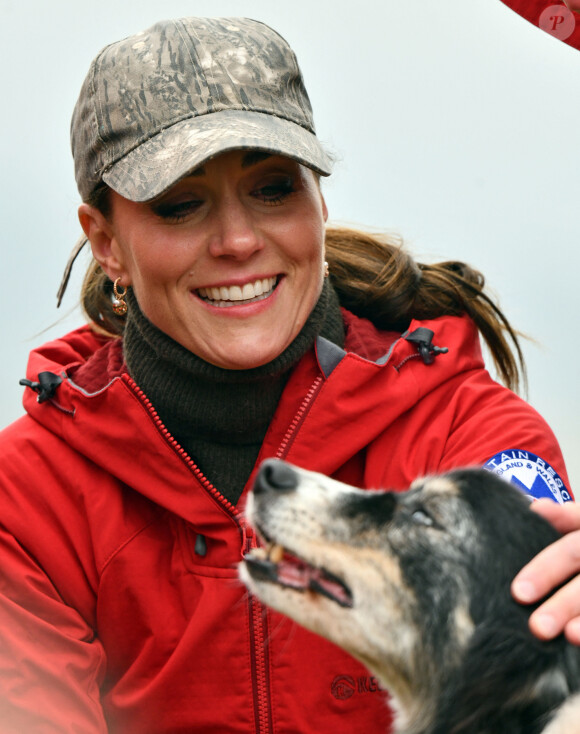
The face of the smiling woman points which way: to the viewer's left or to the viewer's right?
to the viewer's right

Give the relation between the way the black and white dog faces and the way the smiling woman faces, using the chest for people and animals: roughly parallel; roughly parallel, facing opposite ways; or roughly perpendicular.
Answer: roughly perpendicular

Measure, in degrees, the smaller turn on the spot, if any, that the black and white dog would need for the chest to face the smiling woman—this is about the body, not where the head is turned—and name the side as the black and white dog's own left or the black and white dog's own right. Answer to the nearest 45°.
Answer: approximately 45° to the black and white dog's own right

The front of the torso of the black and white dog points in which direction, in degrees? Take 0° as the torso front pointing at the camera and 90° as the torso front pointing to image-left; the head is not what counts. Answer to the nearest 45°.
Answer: approximately 90°

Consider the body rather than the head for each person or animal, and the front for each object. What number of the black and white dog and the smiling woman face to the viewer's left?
1

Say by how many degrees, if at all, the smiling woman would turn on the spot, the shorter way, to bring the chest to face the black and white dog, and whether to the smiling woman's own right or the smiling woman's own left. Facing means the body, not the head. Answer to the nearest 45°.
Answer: approximately 45° to the smiling woman's own left

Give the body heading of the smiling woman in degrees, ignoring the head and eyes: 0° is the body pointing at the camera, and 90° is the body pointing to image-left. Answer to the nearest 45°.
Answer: approximately 0°

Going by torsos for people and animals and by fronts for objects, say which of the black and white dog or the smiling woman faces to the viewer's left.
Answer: the black and white dog
